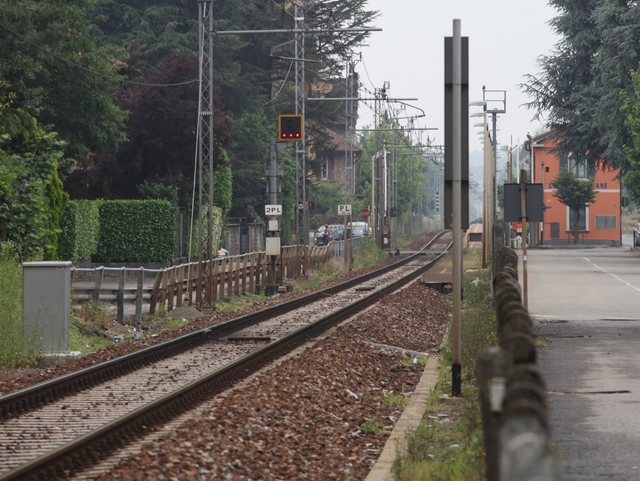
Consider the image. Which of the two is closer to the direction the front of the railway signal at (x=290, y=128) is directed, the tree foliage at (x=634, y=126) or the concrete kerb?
the concrete kerb

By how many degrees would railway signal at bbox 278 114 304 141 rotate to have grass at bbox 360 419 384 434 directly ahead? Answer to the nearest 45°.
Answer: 0° — it already faces it

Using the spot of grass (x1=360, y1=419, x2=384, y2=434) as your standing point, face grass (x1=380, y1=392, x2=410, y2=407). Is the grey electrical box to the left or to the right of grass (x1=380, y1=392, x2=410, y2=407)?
left

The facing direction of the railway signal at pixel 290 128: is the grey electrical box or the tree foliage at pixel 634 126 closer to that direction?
the grey electrical box

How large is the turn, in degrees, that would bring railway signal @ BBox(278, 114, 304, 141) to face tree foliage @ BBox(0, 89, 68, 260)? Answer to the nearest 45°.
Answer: approximately 45° to its right

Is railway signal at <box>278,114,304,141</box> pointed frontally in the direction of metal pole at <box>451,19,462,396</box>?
yes

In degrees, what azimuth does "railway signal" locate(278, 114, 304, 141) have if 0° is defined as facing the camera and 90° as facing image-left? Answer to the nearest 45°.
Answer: approximately 0°

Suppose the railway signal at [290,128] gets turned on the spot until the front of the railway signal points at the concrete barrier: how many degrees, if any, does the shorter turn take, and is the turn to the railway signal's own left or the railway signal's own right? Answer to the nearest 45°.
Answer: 0° — it already faces it
